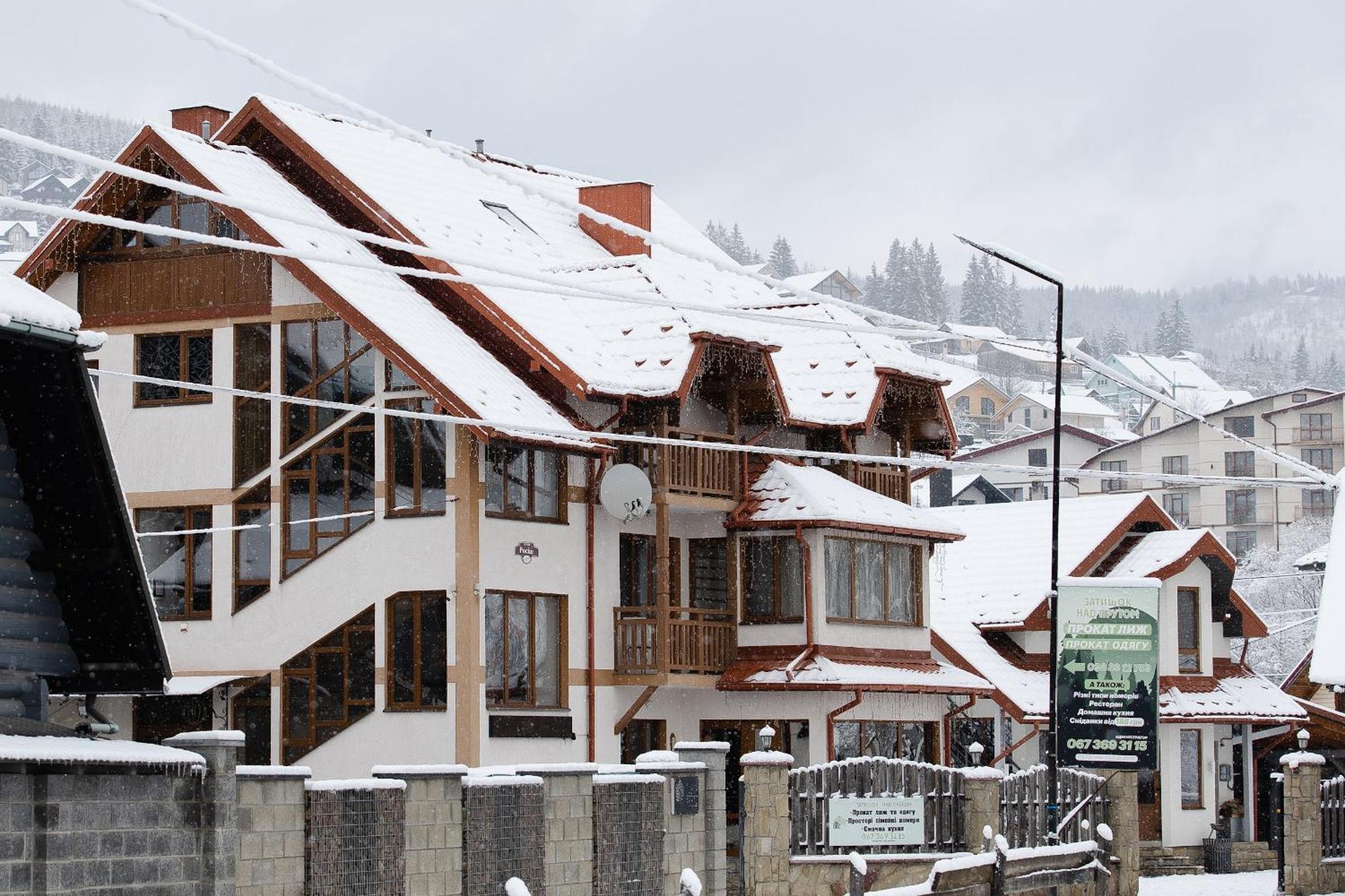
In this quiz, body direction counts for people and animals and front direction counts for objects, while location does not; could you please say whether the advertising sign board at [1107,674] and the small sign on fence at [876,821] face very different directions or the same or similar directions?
same or similar directions

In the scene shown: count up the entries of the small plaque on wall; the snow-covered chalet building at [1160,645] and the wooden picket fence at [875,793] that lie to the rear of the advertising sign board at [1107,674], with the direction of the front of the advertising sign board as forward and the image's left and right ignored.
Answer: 1

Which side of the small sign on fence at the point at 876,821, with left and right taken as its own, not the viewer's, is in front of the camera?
front

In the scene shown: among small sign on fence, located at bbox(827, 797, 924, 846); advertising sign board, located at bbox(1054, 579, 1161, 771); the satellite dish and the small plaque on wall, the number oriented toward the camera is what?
4

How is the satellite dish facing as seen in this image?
toward the camera

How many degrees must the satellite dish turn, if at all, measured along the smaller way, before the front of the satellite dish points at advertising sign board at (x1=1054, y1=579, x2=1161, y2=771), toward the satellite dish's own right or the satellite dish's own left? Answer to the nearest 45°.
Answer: approximately 45° to the satellite dish's own left

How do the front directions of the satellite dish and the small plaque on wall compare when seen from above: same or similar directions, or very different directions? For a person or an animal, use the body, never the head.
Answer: same or similar directions
